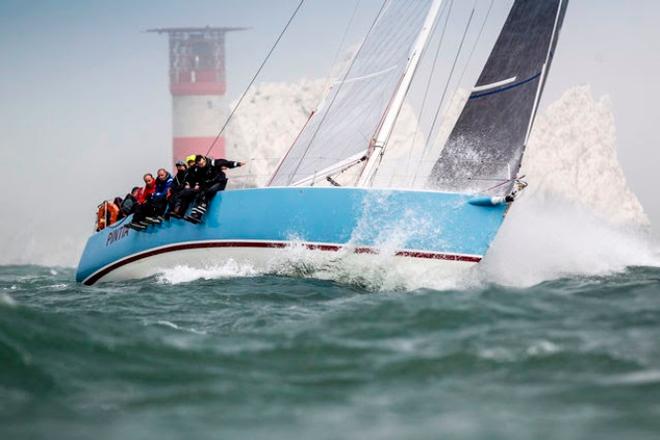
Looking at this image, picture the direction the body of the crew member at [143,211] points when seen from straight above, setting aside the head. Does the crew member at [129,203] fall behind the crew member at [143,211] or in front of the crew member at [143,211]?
behind

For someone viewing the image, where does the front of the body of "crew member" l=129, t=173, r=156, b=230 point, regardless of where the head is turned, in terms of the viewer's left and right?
facing the viewer and to the right of the viewer
